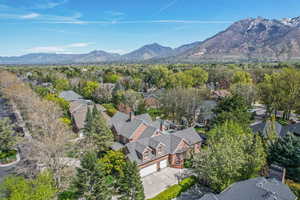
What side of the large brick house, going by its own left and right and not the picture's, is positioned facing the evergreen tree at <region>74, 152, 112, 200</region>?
right

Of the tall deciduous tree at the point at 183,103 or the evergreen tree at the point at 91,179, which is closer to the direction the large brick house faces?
the evergreen tree

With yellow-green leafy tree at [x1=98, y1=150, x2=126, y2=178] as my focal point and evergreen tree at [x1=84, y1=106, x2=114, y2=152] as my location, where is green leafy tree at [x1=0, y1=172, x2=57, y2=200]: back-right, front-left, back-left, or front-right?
front-right

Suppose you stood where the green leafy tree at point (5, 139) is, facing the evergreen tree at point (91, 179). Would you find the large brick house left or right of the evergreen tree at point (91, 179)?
left

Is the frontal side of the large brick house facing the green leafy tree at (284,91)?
no

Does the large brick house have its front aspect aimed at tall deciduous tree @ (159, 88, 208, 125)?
no

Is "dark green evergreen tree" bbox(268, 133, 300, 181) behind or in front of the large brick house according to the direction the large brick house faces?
in front

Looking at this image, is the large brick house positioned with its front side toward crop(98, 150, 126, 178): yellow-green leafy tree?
no

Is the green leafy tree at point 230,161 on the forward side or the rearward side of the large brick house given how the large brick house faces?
on the forward side

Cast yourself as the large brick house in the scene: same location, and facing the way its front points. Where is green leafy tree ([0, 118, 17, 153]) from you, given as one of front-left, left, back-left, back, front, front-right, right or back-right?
back-right

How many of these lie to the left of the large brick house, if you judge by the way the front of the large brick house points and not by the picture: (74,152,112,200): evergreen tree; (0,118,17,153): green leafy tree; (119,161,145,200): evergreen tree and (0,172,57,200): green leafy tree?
0

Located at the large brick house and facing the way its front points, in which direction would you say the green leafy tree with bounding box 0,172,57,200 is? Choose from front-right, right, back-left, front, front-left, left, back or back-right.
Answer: right

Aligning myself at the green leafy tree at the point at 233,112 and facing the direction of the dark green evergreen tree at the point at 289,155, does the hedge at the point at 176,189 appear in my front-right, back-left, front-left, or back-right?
front-right

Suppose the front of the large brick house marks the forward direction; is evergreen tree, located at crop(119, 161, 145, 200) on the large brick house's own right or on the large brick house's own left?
on the large brick house's own right

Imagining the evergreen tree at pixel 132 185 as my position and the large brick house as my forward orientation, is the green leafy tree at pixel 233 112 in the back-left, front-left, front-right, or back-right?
front-right

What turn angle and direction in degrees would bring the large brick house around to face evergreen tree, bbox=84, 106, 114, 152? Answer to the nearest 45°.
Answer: approximately 135° to its right

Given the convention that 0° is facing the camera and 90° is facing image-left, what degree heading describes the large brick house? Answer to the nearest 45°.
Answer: approximately 315°

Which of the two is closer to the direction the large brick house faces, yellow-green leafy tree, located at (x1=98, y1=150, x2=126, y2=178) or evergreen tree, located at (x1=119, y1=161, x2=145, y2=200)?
the evergreen tree

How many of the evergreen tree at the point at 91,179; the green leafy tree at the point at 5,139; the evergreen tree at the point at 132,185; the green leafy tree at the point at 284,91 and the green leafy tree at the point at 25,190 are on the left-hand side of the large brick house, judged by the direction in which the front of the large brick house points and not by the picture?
1
